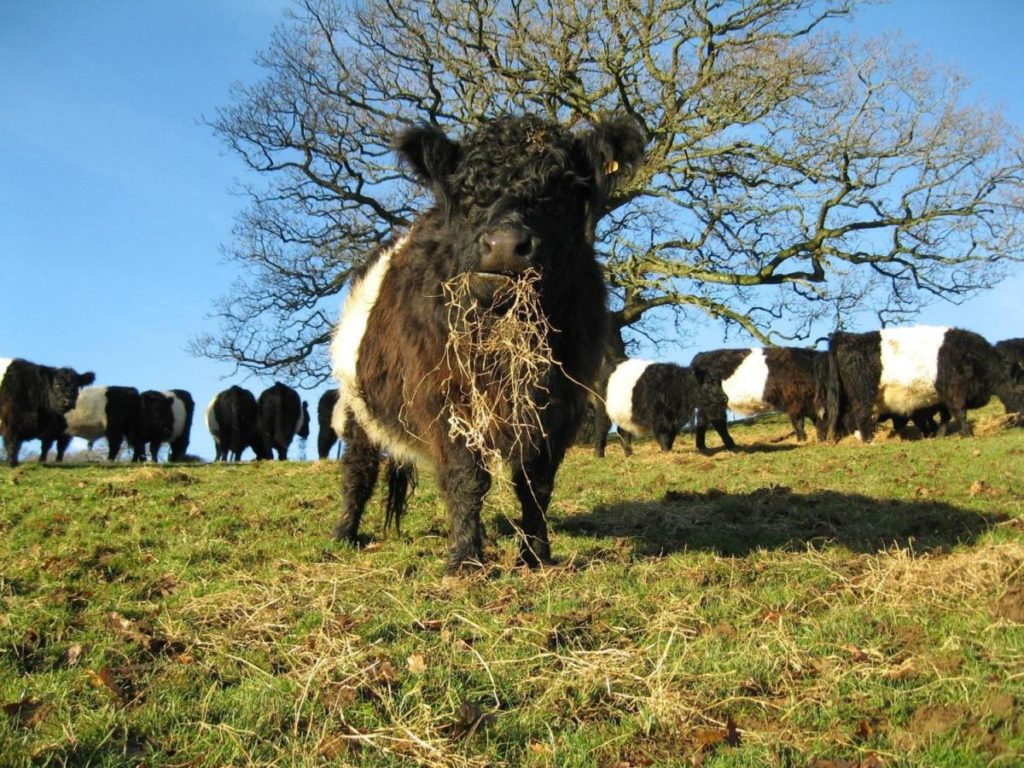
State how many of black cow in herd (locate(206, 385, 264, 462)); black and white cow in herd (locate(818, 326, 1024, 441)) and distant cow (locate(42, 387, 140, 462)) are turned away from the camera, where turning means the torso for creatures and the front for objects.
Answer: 1

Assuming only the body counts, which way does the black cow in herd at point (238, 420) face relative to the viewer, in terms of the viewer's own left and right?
facing away from the viewer

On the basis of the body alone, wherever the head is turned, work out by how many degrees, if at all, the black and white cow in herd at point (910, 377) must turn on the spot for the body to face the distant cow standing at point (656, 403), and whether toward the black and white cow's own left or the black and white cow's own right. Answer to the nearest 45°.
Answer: approximately 180°

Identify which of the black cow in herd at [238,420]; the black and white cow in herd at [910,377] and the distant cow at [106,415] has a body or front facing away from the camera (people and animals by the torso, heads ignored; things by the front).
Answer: the black cow in herd at [238,420]

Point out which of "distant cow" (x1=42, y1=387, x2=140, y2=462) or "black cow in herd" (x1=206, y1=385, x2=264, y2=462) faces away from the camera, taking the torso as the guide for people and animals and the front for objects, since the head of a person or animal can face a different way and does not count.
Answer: the black cow in herd

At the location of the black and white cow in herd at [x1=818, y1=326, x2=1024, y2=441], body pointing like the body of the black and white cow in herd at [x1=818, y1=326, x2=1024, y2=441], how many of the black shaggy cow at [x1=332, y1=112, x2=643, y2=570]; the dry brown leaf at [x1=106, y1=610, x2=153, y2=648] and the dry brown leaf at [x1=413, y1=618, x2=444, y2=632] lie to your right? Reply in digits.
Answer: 3

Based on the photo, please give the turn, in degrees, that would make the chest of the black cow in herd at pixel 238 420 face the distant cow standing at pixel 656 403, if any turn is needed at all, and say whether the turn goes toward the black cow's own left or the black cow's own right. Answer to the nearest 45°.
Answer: approximately 135° to the black cow's own right

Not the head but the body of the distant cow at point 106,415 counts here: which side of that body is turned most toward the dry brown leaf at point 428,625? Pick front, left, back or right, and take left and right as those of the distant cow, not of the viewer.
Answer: left

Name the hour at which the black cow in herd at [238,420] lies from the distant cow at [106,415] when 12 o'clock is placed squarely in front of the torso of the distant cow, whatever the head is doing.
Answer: The black cow in herd is roughly at 6 o'clock from the distant cow.

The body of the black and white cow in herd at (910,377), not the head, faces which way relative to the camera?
to the viewer's right

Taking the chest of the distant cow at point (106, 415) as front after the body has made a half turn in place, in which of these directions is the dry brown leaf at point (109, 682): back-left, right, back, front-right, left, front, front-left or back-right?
right

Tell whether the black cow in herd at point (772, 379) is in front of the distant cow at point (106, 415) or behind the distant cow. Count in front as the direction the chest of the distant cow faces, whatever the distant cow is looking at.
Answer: behind

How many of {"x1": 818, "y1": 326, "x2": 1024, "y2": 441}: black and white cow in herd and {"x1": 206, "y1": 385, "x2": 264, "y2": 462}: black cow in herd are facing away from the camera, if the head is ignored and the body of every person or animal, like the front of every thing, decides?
1

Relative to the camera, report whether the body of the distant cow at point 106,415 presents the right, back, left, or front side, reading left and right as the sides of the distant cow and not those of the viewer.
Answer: left

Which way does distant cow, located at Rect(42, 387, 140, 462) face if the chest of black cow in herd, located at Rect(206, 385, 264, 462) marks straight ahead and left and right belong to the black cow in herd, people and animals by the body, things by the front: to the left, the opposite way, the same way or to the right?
to the left

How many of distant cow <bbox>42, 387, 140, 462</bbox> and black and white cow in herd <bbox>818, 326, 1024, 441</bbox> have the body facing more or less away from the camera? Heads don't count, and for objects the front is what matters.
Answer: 0

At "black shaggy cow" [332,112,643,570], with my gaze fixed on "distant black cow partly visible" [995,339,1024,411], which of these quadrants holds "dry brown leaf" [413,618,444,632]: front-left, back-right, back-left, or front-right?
back-right

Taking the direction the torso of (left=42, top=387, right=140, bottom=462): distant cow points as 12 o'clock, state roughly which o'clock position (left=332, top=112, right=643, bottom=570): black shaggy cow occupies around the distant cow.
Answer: The black shaggy cow is roughly at 9 o'clock from the distant cow.

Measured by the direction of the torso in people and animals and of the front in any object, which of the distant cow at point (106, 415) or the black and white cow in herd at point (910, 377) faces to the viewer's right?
the black and white cow in herd
